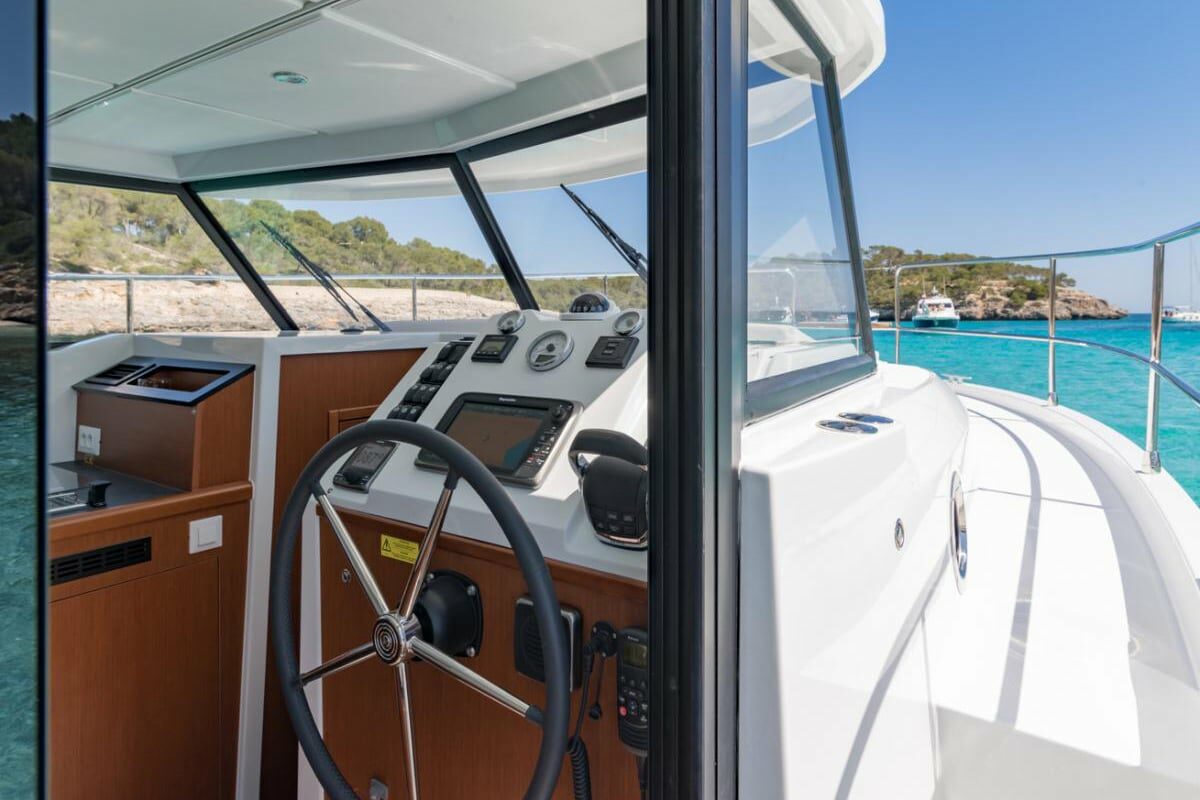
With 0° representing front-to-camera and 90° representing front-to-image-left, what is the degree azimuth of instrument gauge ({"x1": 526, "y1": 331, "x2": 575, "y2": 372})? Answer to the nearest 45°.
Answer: approximately 45°

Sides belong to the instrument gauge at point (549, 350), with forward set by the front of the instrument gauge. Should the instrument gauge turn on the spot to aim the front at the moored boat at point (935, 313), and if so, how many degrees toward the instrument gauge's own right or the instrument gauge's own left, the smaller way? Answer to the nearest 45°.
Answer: approximately 180°

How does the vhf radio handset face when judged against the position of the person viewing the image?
facing the viewer and to the left of the viewer

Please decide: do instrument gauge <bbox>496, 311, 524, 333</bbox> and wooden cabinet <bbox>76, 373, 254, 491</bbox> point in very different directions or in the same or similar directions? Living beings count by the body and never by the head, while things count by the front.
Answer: same or similar directions

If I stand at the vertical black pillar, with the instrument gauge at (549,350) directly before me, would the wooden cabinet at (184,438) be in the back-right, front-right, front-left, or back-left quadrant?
front-left

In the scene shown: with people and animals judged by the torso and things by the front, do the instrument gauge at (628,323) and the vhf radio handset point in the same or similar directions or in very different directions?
same or similar directions

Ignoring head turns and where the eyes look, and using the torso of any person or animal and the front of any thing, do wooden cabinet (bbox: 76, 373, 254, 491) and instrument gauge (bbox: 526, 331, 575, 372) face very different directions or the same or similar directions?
same or similar directions

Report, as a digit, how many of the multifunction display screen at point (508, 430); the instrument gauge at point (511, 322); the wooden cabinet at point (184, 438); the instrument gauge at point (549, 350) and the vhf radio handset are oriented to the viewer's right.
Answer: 0

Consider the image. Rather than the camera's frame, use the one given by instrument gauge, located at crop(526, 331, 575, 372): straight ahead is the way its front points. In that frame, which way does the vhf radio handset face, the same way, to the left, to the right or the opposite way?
the same way

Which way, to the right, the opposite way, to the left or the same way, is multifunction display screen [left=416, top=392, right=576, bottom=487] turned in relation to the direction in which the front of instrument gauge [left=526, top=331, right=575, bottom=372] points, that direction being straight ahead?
the same way
